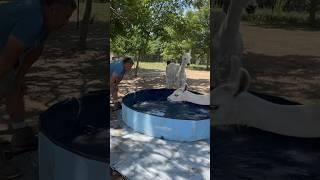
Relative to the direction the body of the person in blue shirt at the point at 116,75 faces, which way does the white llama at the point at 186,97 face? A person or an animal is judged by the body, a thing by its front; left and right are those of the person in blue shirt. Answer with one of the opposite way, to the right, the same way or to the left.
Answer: the opposite way

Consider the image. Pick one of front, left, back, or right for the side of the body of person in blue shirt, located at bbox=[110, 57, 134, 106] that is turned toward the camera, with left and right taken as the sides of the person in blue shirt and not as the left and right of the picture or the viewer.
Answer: right

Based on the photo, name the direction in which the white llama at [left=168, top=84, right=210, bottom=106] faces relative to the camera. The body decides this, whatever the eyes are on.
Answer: to the viewer's left

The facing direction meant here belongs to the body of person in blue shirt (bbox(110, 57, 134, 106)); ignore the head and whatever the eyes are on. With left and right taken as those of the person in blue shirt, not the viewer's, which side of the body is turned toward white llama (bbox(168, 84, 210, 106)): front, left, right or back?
front

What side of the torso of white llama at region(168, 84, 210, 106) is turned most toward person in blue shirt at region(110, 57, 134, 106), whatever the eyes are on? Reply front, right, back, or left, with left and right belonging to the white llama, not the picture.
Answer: front
